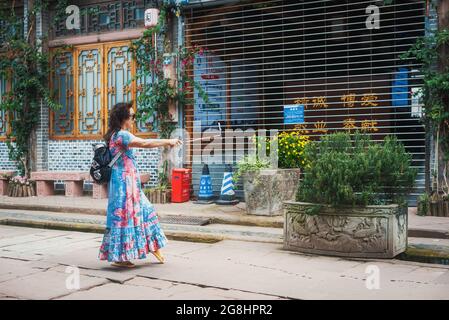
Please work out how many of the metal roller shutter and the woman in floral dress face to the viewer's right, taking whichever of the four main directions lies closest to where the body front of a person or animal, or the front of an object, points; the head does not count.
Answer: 1

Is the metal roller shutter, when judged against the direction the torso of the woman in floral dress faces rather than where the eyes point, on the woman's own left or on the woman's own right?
on the woman's own left

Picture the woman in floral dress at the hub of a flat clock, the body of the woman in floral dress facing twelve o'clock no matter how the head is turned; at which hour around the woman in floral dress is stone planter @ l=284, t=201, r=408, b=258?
The stone planter is roughly at 12 o'clock from the woman in floral dress.

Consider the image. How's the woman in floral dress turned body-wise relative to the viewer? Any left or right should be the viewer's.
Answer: facing to the right of the viewer

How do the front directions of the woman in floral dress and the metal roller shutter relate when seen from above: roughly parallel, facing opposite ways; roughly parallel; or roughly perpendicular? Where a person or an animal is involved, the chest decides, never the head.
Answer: roughly perpendicular

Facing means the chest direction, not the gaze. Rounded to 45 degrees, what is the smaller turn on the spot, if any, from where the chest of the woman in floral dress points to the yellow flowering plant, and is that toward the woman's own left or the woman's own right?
approximately 45° to the woman's own left

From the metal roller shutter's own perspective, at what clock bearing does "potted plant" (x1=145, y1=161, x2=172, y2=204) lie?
The potted plant is roughly at 3 o'clock from the metal roller shutter.

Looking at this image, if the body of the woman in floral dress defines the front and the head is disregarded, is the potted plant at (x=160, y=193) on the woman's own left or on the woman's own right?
on the woman's own left

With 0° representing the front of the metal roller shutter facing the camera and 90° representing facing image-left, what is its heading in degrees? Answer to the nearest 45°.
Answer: approximately 0°

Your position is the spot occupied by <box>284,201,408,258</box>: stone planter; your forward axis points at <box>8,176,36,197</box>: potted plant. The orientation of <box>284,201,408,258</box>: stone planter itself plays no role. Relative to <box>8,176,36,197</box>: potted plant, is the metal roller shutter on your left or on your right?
right
